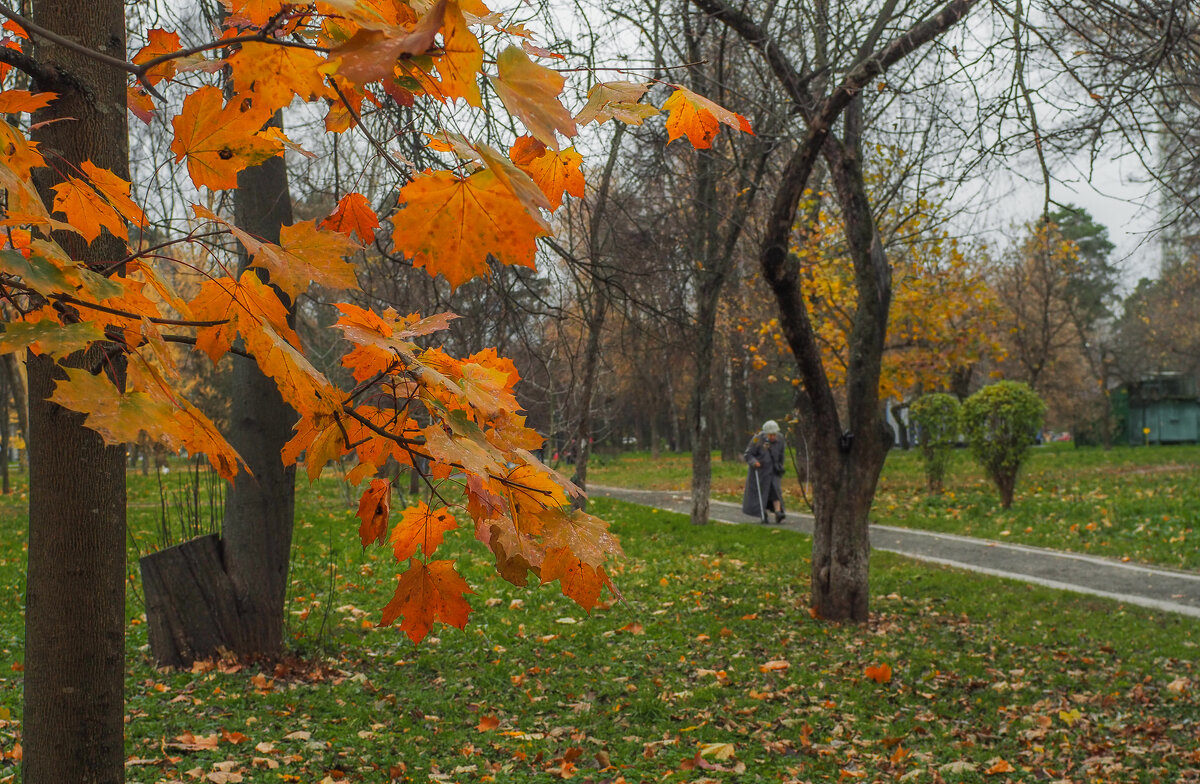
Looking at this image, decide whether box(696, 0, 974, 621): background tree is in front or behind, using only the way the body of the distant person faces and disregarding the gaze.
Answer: in front

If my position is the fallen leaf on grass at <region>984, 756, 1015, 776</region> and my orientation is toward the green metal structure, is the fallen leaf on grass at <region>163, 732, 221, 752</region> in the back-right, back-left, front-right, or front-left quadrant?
back-left

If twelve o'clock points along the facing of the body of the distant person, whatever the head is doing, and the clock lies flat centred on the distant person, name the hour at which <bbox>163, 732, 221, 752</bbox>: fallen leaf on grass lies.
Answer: The fallen leaf on grass is roughly at 2 o'clock from the distant person.

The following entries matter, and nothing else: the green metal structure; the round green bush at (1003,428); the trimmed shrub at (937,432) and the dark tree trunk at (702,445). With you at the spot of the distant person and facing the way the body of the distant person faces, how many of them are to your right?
1

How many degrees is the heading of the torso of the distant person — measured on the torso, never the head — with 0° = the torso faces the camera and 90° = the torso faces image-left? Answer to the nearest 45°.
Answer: approximately 315°

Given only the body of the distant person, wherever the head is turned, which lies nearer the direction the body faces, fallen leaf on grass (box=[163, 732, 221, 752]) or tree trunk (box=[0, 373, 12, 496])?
the fallen leaf on grass

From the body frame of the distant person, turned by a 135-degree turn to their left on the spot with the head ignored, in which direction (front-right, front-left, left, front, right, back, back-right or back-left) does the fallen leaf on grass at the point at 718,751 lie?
back

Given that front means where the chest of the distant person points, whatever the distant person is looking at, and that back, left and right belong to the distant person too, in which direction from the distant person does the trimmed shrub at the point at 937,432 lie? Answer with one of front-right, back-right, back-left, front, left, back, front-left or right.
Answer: left

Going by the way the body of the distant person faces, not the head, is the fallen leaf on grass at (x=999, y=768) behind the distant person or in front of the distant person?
in front

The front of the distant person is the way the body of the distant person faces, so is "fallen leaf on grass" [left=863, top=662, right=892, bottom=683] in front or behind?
in front
